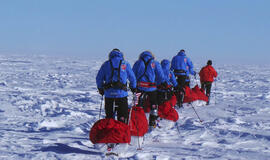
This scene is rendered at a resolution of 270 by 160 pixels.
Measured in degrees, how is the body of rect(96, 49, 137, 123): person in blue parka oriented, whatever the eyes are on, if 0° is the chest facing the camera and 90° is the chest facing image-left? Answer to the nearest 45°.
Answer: approximately 180°

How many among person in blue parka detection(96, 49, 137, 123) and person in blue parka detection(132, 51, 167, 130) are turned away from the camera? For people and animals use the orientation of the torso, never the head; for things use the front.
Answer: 2

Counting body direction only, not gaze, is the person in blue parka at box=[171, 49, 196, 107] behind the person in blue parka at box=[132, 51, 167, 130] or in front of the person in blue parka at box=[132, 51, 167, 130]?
in front

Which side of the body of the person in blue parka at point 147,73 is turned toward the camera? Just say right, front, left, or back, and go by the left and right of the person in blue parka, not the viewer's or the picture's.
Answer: back

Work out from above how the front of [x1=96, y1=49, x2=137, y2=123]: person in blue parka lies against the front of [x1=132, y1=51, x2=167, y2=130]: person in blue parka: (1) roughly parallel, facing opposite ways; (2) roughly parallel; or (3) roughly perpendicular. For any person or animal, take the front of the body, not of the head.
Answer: roughly parallel
